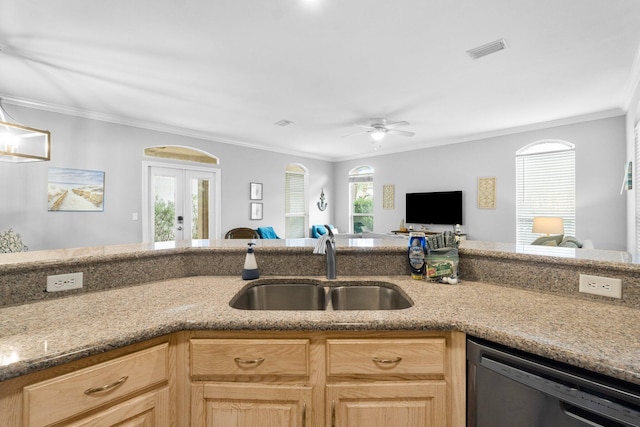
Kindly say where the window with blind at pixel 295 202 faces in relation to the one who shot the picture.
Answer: facing the viewer and to the right of the viewer

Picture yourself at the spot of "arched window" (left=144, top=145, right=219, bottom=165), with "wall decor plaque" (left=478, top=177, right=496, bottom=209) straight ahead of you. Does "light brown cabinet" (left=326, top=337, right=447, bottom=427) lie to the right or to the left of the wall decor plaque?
right

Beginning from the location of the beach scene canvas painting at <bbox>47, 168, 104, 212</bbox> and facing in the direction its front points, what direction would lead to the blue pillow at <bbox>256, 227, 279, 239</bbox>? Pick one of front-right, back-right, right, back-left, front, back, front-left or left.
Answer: left

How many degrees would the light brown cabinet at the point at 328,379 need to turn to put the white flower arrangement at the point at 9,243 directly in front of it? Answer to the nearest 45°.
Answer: approximately 135° to its right

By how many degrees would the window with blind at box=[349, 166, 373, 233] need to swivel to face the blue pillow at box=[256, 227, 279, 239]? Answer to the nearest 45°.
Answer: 0° — it already faces it

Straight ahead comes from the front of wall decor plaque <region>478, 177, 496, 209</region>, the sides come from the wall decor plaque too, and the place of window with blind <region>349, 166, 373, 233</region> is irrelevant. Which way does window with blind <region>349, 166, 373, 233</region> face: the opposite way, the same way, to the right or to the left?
the same way

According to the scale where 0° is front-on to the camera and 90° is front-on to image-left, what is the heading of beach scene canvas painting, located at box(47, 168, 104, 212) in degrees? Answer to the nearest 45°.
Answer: approximately 0°

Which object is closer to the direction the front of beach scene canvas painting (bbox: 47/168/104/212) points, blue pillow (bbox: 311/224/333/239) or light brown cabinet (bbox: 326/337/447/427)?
the light brown cabinet

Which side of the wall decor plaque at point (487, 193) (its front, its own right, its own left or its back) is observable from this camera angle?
front

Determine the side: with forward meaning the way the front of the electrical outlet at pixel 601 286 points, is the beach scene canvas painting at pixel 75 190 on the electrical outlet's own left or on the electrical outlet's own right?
on the electrical outlet's own right

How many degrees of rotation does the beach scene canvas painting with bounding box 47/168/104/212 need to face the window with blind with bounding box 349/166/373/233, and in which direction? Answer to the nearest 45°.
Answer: approximately 90° to its left

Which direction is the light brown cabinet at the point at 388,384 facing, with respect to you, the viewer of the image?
facing the viewer

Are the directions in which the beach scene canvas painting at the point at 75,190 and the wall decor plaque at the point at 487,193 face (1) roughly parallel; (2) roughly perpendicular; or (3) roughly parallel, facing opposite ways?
roughly perpendicular

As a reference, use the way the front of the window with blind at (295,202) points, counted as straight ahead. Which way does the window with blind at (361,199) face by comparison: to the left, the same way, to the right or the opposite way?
to the right

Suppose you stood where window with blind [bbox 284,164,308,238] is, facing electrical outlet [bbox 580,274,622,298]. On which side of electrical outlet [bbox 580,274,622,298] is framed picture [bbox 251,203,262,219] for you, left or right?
right
